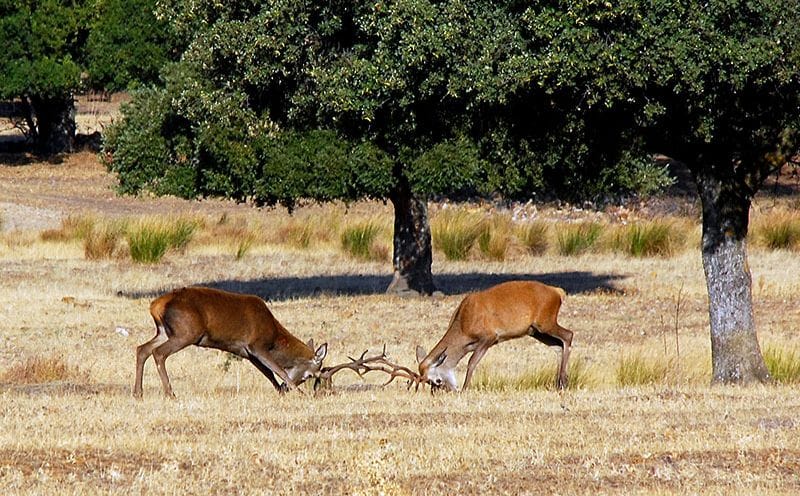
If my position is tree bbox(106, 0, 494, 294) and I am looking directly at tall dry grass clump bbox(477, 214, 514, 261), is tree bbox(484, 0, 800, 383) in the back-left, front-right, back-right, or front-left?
back-right

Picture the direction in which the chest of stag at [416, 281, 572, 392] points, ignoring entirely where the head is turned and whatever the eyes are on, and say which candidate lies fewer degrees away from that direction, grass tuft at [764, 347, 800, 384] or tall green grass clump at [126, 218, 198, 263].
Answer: the tall green grass clump

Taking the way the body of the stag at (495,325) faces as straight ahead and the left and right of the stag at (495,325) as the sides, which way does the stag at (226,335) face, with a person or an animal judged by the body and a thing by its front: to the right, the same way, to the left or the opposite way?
the opposite way

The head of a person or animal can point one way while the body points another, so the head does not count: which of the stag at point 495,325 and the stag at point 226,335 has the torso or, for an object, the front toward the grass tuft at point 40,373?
the stag at point 495,325

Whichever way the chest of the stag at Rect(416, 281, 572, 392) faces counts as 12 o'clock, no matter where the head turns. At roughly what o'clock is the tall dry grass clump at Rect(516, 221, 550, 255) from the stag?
The tall dry grass clump is roughly at 3 o'clock from the stag.

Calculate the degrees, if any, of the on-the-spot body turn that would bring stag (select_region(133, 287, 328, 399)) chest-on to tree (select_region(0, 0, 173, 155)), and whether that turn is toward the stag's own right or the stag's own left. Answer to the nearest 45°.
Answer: approximately 90° to the stag's own left

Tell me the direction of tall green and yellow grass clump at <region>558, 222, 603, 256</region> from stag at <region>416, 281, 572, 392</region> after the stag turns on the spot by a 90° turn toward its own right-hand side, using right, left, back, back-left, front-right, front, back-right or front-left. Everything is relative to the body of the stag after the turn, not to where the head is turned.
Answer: front

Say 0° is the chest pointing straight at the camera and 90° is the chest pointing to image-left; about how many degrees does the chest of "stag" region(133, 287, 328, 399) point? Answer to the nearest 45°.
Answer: approximately 270°

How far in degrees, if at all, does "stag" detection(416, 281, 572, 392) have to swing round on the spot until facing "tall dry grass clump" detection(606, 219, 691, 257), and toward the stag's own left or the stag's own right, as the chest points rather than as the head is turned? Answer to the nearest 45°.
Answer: approximately 90° to the stag's own right

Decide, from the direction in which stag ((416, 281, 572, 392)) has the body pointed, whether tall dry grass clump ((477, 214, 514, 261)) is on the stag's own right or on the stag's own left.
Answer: on the stag's own right

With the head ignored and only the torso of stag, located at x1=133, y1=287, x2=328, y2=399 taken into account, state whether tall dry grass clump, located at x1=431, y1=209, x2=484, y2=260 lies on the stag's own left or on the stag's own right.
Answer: on the stag's own left

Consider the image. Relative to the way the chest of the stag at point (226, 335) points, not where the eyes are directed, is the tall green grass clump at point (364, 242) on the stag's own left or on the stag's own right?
on the stag's own left

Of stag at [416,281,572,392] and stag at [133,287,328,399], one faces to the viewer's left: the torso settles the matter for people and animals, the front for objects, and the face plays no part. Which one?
stag at [416,281,572,392]

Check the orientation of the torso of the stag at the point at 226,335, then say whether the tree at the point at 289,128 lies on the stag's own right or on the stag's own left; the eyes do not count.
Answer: on the stag's own left

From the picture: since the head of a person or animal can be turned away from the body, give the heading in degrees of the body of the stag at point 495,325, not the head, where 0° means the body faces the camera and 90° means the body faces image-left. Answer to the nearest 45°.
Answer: approximately 90°

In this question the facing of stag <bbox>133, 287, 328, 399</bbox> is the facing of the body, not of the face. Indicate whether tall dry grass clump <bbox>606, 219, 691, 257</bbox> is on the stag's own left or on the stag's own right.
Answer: on the stag's own left

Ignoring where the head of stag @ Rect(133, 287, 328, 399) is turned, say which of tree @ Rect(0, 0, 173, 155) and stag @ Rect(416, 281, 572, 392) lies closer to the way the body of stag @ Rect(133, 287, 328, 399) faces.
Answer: the stag
